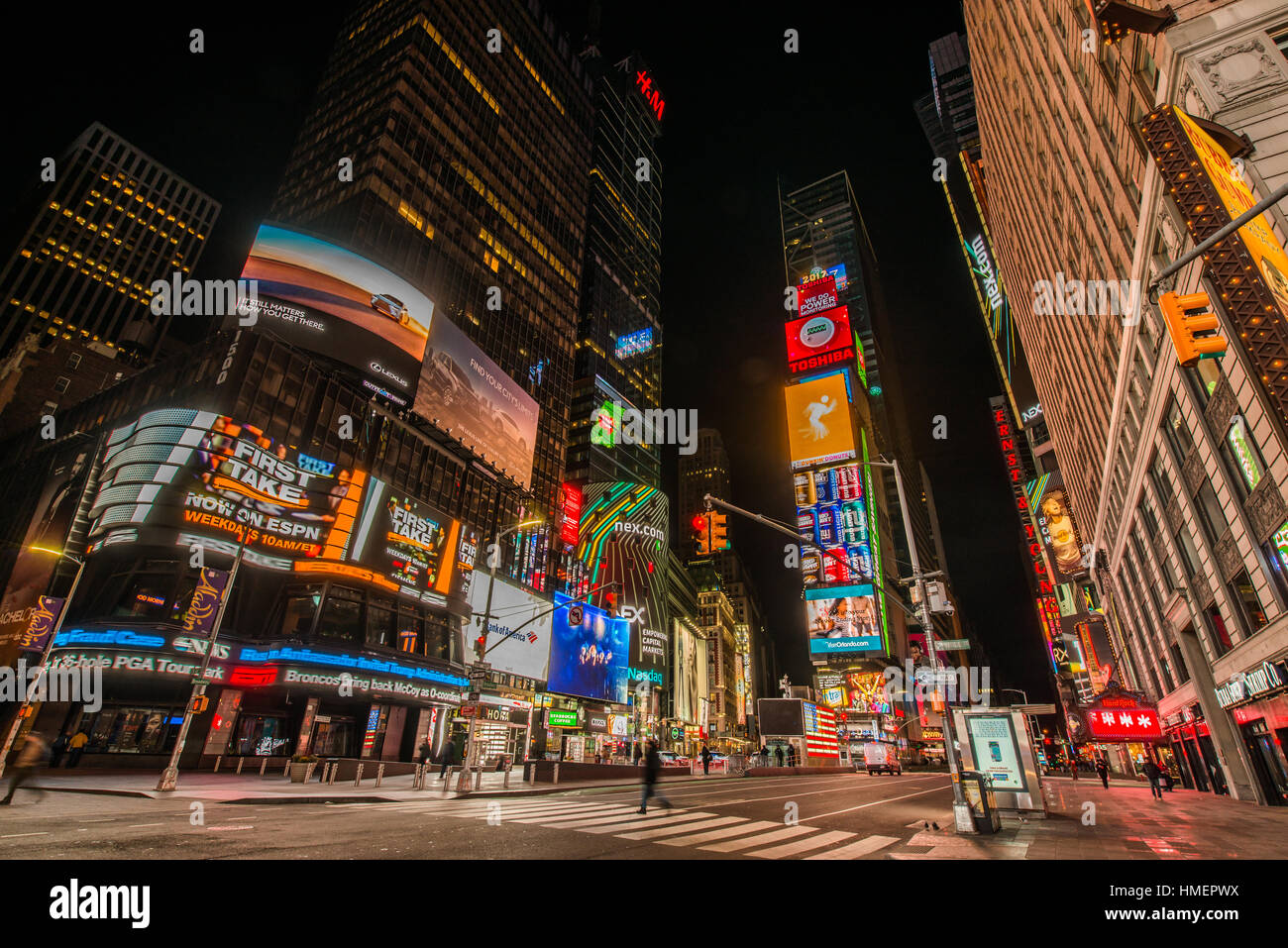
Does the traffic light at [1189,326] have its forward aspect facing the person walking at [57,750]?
no

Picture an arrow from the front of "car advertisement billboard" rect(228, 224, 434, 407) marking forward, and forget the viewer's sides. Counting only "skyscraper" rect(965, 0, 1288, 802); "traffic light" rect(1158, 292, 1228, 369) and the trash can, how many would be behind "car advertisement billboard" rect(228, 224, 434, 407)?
0

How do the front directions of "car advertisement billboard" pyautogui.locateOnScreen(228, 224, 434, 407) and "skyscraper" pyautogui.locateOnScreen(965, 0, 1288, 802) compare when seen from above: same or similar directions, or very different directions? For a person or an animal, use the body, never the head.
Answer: very different directions

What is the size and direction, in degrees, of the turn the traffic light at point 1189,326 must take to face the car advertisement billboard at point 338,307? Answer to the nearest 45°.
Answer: approximately 180°

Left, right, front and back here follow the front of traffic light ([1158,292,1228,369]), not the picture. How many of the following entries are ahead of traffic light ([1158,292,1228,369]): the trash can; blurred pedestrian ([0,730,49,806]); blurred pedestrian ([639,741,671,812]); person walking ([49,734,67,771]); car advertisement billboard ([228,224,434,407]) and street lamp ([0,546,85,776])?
0

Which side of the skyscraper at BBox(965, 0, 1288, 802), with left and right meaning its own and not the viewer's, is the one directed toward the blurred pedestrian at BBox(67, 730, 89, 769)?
front

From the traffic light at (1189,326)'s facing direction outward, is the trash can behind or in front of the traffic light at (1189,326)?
behind

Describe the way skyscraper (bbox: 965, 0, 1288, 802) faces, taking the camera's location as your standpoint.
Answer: facing the viewer and to the left of the viewer

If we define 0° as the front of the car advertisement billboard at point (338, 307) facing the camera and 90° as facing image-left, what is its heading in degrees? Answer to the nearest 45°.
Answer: approximately 315°

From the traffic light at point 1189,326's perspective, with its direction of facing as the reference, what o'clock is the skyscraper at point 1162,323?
The skyscraper is roughly at 9 o'clock from the traffic light.

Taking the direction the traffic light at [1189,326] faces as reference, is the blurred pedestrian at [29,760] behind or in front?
behind
